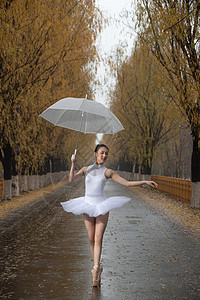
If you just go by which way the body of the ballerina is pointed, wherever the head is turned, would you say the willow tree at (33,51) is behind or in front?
behind

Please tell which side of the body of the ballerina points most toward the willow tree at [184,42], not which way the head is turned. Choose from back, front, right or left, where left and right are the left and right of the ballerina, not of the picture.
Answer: back

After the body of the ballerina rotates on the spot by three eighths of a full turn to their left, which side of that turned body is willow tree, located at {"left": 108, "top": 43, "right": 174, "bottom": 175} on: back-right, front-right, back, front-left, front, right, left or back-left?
front-left

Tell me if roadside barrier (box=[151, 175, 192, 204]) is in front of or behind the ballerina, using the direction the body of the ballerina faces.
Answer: behind

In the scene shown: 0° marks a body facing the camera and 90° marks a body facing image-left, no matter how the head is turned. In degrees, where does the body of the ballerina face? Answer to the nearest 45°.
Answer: approximately 0°
